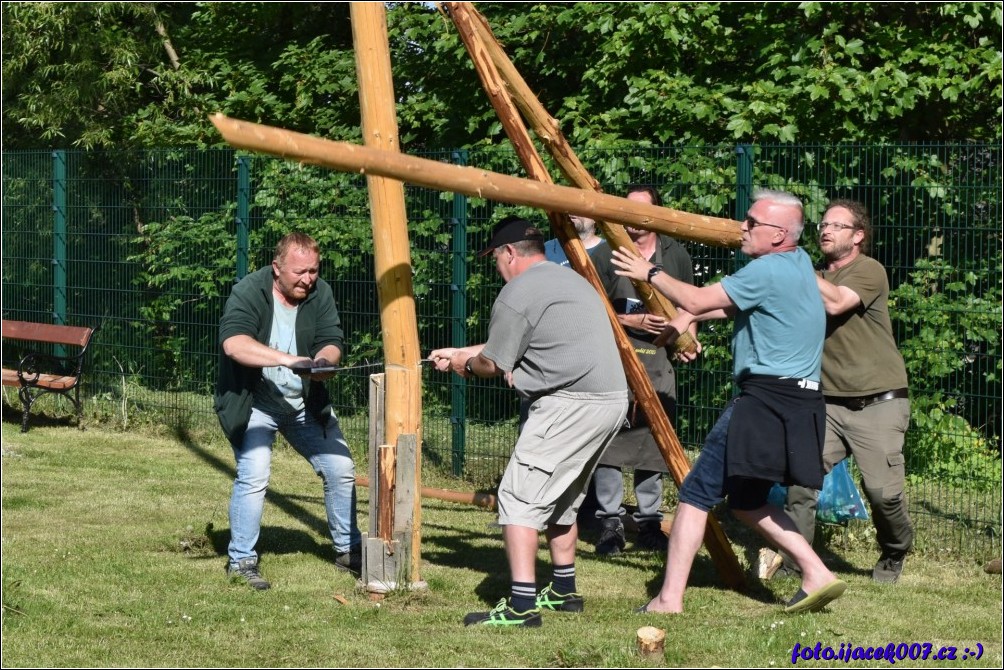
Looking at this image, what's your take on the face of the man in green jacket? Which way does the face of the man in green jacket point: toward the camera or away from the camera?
toward the camera

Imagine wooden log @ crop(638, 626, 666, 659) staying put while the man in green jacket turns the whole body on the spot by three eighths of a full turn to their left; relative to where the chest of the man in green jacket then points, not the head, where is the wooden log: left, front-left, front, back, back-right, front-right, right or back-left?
back-right

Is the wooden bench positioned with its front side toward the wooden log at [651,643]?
no

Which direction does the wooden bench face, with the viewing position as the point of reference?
facing the viewer and to the left of the viewer

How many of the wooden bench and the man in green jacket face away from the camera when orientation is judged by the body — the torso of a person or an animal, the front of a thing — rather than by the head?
0

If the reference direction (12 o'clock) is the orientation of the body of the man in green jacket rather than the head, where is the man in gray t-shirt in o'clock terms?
The man in gray t-shirt is roughly at 12 o'clock from the man in green jacket.

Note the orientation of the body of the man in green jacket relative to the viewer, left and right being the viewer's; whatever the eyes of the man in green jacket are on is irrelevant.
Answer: facing the viewer and to the right of the viewer

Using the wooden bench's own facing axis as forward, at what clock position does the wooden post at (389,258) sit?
The wooden post is roughly at 10 o'clock from the wooden bench.

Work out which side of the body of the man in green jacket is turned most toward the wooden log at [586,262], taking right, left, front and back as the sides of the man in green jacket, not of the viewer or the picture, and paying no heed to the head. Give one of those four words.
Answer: left

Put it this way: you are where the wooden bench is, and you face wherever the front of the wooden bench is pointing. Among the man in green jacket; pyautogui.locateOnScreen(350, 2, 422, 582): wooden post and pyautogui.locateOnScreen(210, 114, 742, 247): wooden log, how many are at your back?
0

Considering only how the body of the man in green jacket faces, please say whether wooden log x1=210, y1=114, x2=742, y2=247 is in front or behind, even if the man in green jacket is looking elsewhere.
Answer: in front

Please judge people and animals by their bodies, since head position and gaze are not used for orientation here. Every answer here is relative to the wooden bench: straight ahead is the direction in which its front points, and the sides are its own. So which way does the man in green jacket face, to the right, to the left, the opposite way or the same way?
to the left

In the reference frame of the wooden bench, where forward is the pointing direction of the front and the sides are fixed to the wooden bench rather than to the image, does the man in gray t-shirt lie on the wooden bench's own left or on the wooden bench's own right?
on the wooden bench's own left

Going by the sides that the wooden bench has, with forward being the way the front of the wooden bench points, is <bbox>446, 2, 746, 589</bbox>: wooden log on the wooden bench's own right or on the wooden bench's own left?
on the wooden bench's own left

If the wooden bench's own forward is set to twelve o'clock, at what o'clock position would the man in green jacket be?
The man in green jacket is roughly at 10 o'clock from the wooden bench.

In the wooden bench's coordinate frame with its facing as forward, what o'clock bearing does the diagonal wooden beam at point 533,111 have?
The diagonal wooden beam is roughly at 10 o'clock from the wooden bench.
